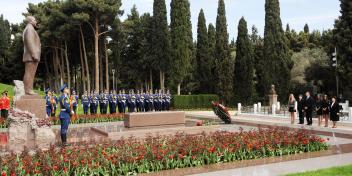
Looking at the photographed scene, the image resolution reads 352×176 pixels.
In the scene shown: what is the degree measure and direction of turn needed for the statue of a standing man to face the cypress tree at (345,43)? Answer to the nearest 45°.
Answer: approximately 45° to its left

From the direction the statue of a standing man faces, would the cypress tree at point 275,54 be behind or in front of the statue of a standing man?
in front

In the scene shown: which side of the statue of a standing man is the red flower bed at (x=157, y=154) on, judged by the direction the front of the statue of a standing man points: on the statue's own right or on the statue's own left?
on the statue's own right

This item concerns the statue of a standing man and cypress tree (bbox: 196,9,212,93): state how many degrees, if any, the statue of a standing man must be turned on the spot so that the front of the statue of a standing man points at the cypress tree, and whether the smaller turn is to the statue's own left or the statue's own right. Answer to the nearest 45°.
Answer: approximately 45° to the statue's own left

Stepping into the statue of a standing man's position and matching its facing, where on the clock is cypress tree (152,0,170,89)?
The cypress tree is roughly at 10 o'clock from the statue of a standing man.

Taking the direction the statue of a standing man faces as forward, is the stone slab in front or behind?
in front

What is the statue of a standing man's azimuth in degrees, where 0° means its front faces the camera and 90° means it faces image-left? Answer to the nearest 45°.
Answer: approximately 270°

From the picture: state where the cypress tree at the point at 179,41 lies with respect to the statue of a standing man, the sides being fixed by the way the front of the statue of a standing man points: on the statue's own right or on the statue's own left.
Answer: on the statue's own left

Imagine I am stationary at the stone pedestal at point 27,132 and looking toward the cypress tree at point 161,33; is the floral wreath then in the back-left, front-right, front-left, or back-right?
front-right

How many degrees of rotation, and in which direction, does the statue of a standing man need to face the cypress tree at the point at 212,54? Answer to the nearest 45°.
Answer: approximately 45° to its left
